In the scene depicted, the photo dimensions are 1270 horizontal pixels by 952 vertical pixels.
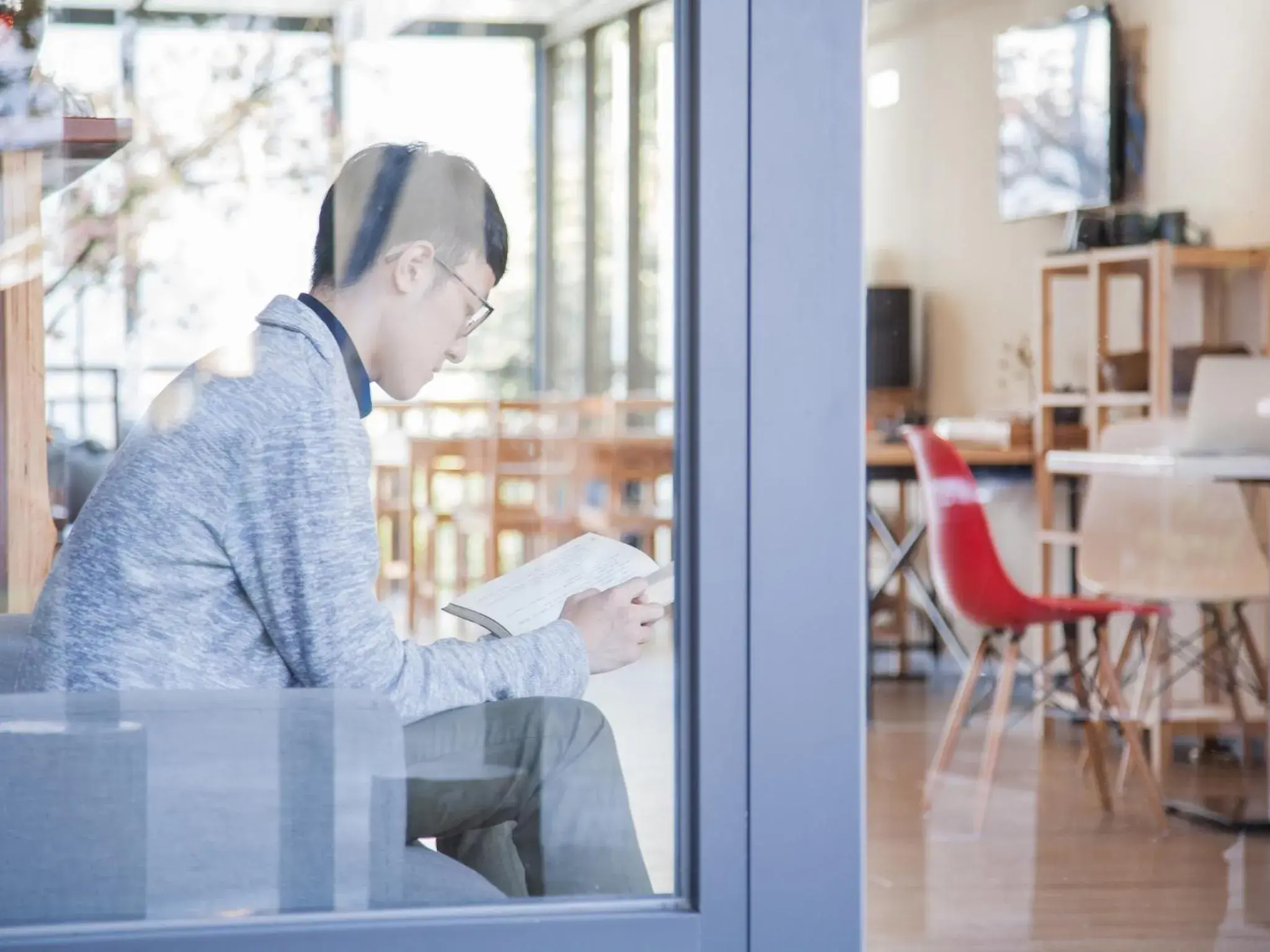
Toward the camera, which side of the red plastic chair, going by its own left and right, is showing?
right

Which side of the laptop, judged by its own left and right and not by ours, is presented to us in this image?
back

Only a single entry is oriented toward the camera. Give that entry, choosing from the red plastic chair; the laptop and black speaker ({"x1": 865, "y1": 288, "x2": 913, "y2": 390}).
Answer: the black speaker

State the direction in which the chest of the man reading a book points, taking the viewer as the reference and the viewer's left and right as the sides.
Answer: facing to the right of the viewer

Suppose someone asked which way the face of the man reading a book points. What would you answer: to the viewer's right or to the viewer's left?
to the viewer's right

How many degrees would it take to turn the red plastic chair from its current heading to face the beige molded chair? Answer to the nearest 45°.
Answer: approximately 45° to its left

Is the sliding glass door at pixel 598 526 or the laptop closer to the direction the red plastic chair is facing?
the laptop

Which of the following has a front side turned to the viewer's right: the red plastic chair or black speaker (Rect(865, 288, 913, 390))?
the red plastic chair

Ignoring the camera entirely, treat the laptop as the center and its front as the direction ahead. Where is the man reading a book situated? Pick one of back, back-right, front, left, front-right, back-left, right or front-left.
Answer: back

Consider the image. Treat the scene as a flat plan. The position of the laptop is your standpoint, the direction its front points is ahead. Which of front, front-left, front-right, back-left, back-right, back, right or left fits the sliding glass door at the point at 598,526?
back
